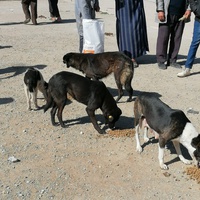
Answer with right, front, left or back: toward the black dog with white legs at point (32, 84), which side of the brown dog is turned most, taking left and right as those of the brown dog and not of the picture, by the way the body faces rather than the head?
front

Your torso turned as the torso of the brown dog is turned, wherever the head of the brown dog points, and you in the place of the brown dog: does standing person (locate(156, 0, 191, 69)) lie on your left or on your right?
on your right

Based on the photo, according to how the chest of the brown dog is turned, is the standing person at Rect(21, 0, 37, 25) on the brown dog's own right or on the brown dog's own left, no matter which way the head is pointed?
on the brown dog's own right

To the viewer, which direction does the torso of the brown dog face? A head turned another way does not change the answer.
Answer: to the viewer's left

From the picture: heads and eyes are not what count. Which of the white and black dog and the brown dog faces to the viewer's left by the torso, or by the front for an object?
the brown dog

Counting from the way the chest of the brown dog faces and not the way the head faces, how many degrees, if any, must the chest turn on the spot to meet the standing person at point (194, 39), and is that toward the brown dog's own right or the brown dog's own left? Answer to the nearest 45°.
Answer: approximately 135° to the brown dog's own right
